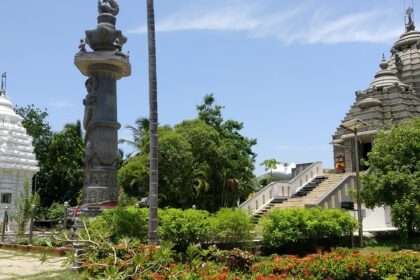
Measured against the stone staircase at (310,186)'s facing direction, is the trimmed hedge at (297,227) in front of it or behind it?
in front

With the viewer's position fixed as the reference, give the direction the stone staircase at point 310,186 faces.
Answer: facing the viewer and to the left of the viewer

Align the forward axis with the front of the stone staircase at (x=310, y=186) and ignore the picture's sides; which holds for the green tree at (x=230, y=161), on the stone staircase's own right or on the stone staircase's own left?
on the stone staircase's own right

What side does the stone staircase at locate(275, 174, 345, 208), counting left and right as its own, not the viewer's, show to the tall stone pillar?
front

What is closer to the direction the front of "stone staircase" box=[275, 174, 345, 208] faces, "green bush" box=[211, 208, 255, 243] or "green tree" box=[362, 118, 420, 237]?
the green bush

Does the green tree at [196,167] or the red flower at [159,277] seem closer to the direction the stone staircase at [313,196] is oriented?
the red flower

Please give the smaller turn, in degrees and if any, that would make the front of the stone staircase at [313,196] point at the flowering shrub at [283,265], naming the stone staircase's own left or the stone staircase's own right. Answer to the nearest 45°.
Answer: approximately 45° to the stone staircase's own left

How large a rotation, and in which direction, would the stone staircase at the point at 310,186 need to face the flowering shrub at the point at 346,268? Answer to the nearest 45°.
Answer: approximately 45° to its left
